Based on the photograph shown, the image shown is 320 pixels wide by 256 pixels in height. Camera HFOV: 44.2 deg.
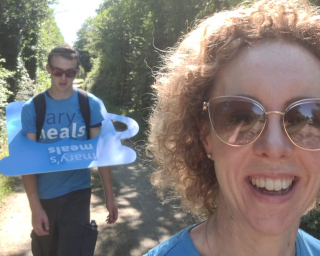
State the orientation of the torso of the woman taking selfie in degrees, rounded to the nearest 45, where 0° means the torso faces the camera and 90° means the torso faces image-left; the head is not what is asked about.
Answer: approximately 0°

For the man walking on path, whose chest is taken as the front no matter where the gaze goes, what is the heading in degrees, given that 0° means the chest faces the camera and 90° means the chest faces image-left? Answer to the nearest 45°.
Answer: approximately 0°

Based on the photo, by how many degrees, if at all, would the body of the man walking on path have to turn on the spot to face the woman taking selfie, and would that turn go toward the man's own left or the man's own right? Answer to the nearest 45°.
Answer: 0° — they already face them

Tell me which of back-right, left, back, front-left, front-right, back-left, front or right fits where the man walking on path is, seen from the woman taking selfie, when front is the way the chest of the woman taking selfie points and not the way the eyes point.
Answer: back-right

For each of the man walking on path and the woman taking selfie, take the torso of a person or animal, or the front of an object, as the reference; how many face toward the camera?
2
